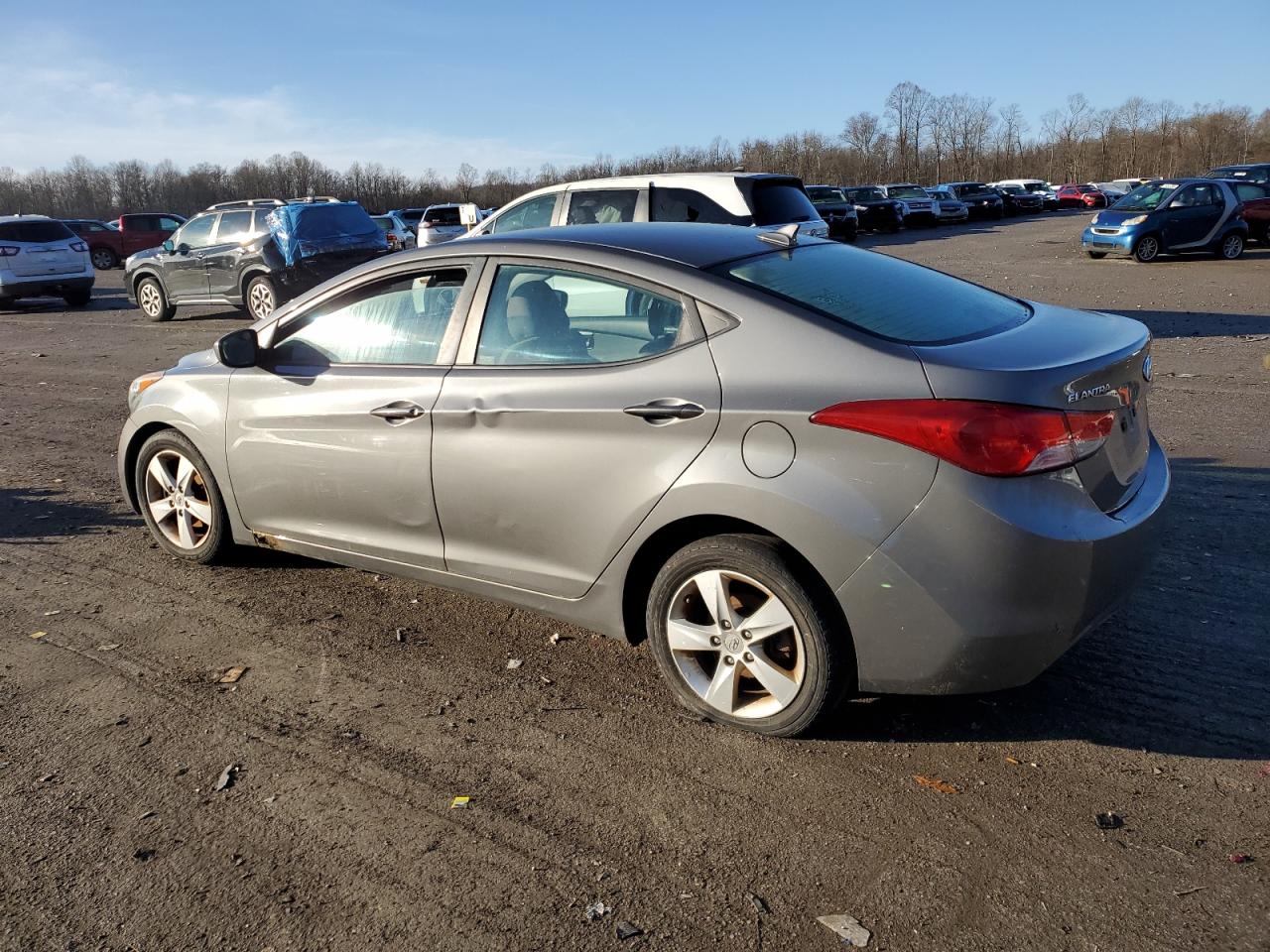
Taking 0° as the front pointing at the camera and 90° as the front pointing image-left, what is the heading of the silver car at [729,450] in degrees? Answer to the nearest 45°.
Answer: approximately 135°

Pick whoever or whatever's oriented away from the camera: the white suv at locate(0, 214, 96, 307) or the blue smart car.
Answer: the white suv

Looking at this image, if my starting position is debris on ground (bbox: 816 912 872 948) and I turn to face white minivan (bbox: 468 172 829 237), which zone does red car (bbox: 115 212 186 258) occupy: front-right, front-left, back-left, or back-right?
front-left

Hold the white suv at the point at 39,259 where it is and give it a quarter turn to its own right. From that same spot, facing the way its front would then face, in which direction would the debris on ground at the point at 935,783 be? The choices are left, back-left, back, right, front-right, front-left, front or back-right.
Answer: right

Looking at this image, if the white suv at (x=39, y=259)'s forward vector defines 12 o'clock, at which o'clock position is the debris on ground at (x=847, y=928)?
The debris on ground is roughly at 6 o'clock from the white suv.

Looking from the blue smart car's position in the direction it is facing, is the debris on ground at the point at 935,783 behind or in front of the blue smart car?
in front

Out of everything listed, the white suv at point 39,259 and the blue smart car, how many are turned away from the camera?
1

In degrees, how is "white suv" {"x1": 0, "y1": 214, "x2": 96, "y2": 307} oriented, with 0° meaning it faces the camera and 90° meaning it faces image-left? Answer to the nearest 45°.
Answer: approximately 180°

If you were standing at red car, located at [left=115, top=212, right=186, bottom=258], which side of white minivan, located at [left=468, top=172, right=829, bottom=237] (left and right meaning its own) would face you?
front

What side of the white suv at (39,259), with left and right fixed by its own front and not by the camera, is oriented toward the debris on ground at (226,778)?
back

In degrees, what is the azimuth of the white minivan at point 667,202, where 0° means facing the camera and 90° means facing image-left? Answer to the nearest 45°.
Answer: approximately 135°

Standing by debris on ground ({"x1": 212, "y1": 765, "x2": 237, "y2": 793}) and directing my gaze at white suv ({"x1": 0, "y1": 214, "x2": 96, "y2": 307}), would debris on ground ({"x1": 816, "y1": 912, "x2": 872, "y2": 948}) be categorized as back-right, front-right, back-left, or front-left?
back-right

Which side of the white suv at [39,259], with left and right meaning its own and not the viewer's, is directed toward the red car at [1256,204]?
right

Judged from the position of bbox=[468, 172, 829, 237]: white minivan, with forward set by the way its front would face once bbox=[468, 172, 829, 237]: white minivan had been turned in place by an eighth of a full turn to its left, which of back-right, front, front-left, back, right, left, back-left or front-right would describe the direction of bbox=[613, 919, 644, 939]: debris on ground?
left

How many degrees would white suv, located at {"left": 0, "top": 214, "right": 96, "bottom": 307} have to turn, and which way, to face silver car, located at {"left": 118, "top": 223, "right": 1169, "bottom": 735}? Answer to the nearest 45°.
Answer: approximately 180°

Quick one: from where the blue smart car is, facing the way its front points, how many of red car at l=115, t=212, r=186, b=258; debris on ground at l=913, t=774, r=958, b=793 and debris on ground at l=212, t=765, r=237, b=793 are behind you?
0

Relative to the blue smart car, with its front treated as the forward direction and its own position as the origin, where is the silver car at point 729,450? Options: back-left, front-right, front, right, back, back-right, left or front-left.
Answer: front-left

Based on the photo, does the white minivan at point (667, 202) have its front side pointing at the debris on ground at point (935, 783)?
no
